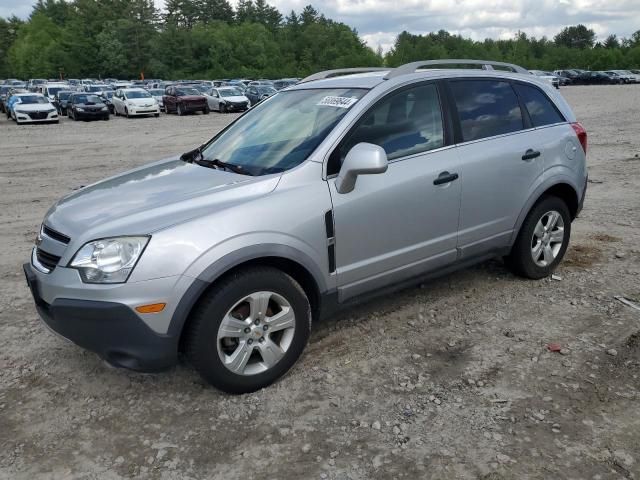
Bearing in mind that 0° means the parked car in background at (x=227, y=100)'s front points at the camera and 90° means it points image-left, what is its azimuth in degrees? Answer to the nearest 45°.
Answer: approximately 315°

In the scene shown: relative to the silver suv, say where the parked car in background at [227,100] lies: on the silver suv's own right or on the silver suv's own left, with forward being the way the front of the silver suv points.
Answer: on the silver suv's own right

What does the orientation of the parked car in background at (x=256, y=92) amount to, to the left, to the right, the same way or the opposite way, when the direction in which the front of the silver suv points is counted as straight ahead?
to the left

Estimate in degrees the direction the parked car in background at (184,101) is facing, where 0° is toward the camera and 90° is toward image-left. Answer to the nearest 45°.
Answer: approximately 315°

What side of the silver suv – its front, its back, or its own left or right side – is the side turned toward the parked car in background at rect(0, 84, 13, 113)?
right

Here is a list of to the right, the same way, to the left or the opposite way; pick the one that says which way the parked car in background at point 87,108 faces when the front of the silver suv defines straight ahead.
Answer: to the left

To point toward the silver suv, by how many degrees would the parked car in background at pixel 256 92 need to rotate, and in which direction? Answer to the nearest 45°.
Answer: approximately 45° to its right
